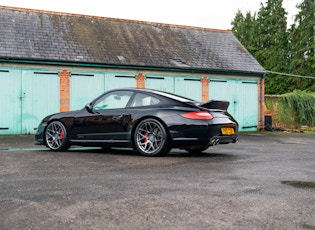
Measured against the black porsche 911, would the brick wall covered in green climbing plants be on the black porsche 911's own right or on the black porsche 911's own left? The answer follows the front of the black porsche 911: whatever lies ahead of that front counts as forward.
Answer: on the black porsche 911's own right

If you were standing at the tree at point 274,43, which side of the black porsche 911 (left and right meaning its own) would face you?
right

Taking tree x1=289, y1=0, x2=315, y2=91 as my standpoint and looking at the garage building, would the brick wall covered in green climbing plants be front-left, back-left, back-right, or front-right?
front-left

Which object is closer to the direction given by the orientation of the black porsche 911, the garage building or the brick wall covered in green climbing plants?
the garage building

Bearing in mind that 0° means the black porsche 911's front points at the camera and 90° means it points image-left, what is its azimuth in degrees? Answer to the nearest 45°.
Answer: approximately 135°

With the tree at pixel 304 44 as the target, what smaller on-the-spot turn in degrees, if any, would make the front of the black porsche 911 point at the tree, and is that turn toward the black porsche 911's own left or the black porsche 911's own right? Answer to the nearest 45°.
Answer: approximately 90° to the black porsche 911's own right

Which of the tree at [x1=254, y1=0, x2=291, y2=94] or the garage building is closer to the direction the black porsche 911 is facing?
the garage building

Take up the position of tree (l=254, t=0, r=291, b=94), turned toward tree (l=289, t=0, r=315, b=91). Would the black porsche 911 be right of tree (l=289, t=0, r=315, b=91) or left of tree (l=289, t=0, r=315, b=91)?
right
